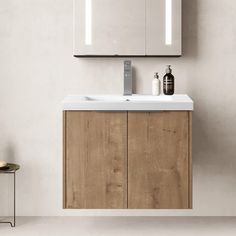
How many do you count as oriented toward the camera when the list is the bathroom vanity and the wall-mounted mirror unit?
2

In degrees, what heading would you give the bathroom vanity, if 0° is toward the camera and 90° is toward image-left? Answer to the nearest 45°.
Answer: approximately 0°

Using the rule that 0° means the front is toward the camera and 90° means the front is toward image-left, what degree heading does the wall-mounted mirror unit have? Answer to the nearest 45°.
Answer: approximately 0°
